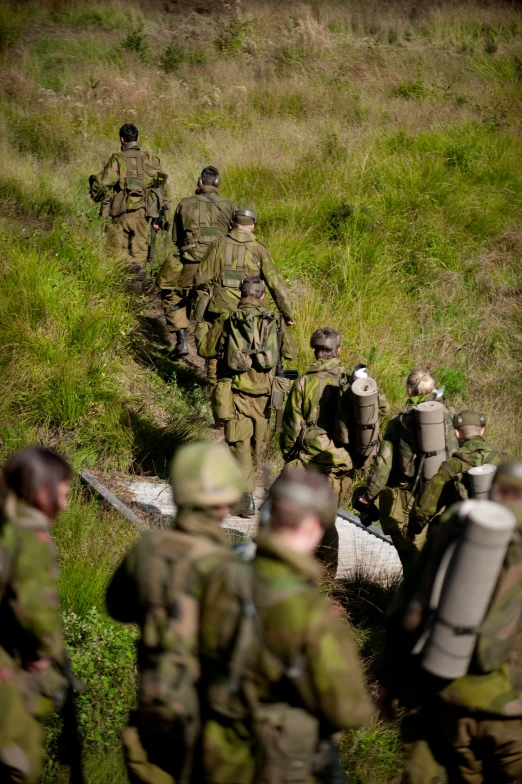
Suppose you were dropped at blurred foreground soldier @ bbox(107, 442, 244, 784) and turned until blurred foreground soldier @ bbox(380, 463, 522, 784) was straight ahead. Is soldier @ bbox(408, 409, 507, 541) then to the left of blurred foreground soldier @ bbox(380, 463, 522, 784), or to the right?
left

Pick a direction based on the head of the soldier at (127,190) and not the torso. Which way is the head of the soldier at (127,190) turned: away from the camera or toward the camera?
away from the camera

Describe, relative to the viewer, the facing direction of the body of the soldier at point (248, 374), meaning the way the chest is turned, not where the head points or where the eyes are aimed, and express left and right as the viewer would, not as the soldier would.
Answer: facing away from the viewer

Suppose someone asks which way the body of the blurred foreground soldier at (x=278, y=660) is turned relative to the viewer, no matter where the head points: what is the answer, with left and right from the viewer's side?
facing away from the viewer and to the right of the viewer

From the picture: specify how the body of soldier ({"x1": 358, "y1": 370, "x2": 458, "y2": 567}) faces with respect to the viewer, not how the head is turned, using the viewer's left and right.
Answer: facing away from the viewer and to the left of the viewer

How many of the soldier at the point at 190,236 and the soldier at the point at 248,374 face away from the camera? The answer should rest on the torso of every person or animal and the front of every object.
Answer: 2

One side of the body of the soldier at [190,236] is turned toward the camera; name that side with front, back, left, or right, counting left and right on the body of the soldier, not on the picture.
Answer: back

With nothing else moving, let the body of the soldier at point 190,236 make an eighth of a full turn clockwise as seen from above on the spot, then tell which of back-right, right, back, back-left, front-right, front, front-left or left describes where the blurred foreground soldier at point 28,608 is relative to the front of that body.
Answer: back-right

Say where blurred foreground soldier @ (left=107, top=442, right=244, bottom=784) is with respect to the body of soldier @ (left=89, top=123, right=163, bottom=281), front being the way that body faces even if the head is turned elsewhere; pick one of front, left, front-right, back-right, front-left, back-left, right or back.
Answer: back

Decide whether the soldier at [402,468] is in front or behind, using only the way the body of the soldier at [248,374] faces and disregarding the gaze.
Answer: behind

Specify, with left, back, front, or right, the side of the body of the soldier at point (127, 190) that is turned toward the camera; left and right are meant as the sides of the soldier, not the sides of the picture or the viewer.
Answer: back

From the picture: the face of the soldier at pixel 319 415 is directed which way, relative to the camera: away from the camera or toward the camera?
away from the camera

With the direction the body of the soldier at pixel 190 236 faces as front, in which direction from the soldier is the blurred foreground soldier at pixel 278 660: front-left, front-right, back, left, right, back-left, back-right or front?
back
